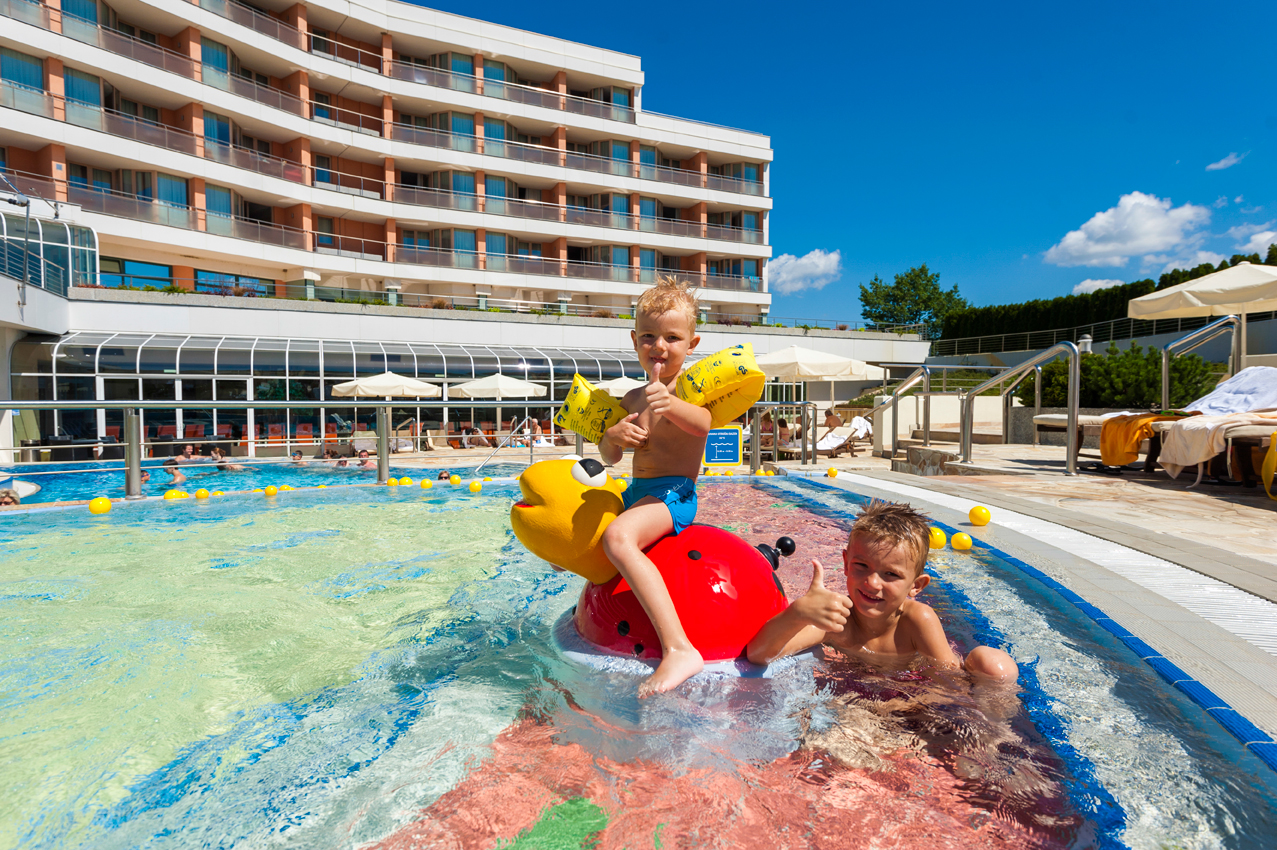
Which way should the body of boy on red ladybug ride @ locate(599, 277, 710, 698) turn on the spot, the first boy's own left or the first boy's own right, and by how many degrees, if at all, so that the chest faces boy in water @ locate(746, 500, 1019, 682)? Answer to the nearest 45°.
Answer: approximately 135° to the first boy's own left

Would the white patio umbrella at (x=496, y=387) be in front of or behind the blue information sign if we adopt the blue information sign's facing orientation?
behind

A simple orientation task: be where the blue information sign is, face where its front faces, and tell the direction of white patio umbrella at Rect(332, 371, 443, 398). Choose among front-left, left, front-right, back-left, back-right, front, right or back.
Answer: back-right

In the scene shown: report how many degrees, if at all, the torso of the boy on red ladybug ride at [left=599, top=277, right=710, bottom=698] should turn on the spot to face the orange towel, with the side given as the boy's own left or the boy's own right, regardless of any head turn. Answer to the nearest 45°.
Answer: approximately 180°

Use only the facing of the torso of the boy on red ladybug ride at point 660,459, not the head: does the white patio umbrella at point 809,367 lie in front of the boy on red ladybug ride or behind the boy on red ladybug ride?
behind

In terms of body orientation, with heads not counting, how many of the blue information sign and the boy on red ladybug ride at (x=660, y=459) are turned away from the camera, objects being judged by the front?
0

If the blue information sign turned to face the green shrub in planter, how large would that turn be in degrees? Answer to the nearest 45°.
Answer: approximately 135° to its left

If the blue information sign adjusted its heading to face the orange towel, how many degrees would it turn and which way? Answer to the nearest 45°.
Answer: approximately 90° to its left

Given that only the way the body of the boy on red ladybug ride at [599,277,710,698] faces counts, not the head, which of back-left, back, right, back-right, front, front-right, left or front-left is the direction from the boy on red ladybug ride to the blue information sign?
back-right

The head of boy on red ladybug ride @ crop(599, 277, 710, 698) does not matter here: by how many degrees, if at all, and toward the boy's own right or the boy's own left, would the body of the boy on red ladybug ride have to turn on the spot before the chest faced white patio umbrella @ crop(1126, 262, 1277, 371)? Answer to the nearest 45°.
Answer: approximately 180°
